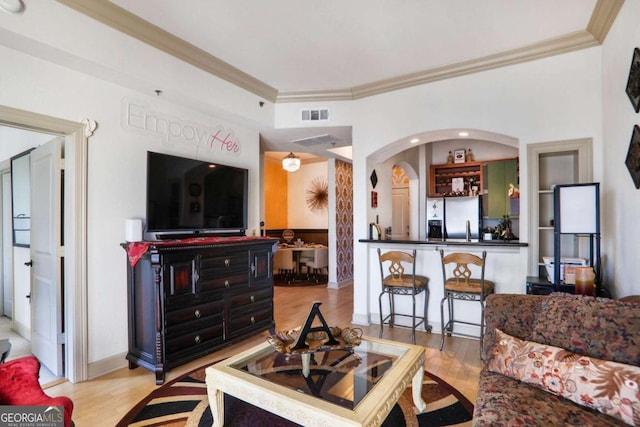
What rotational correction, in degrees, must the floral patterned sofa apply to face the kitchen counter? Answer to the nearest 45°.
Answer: approximately 90° to its right

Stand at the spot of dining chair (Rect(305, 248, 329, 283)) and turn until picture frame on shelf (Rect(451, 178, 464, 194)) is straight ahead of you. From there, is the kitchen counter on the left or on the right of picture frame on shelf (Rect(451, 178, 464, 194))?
right

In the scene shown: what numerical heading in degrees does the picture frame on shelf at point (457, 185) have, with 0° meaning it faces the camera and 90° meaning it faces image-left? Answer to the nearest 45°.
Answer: approximately 0°

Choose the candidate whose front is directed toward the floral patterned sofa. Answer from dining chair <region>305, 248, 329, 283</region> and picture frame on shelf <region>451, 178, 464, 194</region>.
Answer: the picture frame on shelf

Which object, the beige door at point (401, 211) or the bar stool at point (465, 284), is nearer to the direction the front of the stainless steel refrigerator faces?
the bar stool

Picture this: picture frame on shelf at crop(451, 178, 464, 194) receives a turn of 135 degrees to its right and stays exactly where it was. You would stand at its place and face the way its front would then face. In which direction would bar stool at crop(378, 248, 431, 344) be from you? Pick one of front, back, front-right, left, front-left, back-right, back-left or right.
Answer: back-left

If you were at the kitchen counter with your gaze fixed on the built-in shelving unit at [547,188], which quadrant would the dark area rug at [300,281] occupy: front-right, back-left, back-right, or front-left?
back-left

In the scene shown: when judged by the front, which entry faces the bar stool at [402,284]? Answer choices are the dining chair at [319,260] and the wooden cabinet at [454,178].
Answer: the wooden cabinet

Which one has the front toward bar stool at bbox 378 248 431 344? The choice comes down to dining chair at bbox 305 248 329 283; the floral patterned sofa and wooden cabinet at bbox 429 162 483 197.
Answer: the wooden cabinet

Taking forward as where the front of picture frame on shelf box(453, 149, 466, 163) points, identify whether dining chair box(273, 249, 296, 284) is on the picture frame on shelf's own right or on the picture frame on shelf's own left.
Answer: on the picture frame on shelf's own right

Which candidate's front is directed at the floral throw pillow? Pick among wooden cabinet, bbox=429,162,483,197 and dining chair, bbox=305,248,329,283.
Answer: the wooden cabinet

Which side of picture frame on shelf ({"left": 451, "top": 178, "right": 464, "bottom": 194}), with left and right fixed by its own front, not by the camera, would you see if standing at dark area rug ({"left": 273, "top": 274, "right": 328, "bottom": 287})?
right
